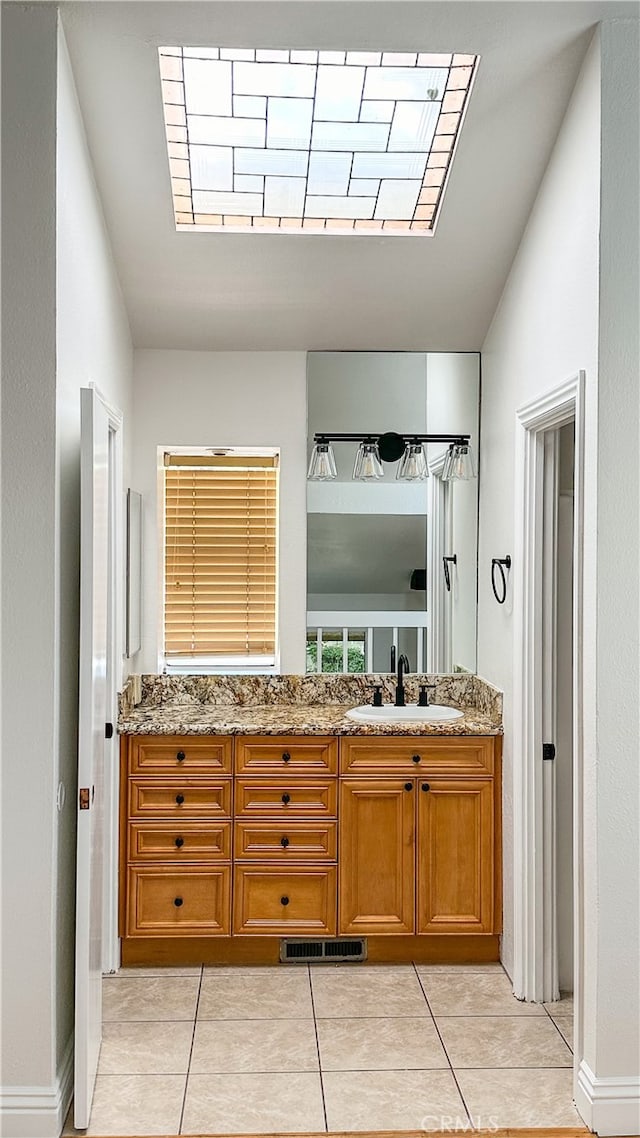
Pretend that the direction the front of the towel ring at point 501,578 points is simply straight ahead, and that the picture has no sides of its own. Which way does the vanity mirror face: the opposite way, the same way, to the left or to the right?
to the left

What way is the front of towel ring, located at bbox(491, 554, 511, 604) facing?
to the viewer's left

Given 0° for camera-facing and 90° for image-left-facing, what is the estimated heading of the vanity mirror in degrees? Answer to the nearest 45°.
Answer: approximately 0°

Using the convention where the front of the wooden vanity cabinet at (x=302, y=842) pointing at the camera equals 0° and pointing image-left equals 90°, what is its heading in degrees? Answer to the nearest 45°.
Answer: approximately 0°

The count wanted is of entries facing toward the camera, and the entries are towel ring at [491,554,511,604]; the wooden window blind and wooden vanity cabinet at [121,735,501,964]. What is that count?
2

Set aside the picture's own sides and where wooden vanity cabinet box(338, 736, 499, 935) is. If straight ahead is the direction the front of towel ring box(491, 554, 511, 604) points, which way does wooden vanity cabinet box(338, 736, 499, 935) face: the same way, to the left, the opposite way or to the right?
to the left

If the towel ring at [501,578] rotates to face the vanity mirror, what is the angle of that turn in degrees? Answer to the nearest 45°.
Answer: approximately 45° to its right
